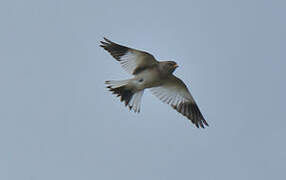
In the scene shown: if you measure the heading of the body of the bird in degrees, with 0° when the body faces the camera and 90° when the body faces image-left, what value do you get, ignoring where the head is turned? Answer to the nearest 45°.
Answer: approximately 270°
